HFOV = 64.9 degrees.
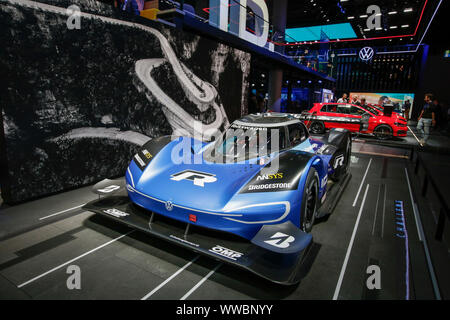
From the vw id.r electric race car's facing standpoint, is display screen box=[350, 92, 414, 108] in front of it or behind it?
behind

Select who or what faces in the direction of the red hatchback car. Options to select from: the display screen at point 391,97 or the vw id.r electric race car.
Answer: the display screen

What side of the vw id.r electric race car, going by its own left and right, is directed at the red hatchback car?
back

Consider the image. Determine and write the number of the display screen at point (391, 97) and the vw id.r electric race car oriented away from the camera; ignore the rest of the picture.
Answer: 0

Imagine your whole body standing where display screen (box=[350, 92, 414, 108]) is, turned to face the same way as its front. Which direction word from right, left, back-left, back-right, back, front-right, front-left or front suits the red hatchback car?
front

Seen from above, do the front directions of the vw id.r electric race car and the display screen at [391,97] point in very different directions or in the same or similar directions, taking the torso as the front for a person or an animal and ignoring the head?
same or similar directions

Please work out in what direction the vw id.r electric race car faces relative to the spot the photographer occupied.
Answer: facing the viewer and to the left of the viewer

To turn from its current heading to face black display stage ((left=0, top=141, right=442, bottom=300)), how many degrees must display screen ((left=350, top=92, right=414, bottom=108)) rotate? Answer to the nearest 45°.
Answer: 0° — it already faces it

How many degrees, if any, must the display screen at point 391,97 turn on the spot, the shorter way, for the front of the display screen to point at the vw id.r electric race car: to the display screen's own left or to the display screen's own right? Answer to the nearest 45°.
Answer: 0° — it already faces it

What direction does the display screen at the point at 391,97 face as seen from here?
toward the camera
